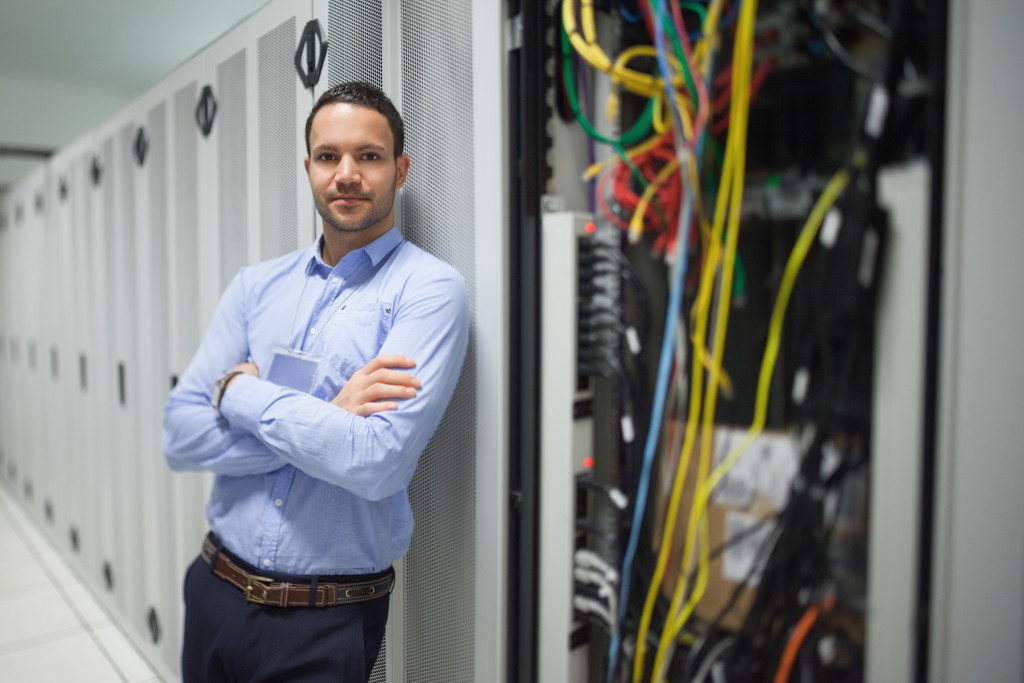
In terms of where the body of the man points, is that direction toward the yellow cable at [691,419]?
no

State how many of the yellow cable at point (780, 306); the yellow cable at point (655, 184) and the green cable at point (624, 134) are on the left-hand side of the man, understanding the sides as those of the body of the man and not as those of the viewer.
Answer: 3

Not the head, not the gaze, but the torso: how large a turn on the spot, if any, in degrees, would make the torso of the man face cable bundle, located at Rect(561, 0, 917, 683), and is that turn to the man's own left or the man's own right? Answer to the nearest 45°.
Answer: approximately 90° to the man's own left

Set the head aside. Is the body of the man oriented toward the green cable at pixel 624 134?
no

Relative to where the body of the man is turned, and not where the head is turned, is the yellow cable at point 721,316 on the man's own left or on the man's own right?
on the man's own left

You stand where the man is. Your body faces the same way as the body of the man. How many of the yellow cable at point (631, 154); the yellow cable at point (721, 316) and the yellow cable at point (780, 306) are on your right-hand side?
0

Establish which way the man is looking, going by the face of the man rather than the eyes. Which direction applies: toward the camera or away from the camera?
toward the camera

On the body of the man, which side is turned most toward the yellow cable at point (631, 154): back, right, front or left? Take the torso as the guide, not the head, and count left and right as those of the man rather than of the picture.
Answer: left

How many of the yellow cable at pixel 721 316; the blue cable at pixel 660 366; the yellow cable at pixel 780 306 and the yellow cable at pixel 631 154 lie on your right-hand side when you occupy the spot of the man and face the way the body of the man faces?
0

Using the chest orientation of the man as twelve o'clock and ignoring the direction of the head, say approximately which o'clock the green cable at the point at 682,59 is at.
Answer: The green cable is roughly at 9 o'clock from the man.

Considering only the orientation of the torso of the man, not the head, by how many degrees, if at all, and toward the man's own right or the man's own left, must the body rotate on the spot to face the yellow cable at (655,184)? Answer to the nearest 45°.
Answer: approximately 90° to the man's own left

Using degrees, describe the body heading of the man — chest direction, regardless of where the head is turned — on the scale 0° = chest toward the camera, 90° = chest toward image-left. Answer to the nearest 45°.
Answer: approximately 45°

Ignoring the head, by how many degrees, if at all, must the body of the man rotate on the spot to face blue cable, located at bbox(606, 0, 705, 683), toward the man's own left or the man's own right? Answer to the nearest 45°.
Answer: approximately 90° to the man's own left
